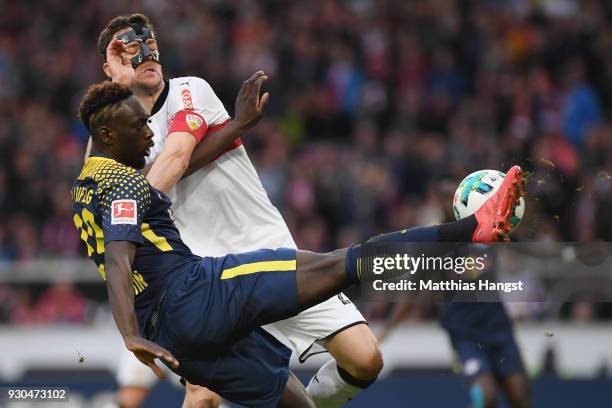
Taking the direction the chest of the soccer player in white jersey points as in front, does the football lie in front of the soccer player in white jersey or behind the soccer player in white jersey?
in front

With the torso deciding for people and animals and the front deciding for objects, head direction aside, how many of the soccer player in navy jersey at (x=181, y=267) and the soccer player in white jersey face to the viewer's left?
0

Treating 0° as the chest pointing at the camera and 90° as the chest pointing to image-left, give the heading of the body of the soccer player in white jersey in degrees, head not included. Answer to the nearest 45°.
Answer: approximately 315°

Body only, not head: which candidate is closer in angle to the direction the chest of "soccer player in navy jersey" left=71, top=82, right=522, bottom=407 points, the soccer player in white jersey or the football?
the football

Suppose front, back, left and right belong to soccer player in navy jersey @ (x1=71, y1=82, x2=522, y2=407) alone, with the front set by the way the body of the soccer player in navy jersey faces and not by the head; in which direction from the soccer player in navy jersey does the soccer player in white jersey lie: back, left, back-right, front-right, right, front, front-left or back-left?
left

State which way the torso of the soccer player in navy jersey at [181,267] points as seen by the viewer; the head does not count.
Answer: to the viewer's right

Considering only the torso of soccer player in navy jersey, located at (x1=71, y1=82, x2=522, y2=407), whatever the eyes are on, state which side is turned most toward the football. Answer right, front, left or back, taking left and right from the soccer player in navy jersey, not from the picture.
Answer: front

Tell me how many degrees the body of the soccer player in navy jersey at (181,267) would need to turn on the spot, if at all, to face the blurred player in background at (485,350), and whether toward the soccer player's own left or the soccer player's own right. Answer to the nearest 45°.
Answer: approximately 45° to the soccer player's own left

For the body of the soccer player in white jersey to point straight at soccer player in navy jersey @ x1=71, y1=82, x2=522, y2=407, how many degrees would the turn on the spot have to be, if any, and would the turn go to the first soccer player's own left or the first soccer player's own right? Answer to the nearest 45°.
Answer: approximately 45° to the first soccer player's own right
